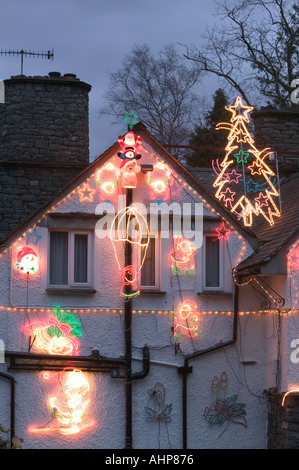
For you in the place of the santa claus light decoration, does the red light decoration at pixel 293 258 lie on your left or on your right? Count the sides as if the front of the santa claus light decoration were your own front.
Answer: on your left

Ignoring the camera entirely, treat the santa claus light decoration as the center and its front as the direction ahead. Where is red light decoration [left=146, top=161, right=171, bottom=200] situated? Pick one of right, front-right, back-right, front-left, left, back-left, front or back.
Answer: back-left

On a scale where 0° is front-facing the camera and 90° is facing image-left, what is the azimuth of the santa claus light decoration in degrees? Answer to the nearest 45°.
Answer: approximately 0°
